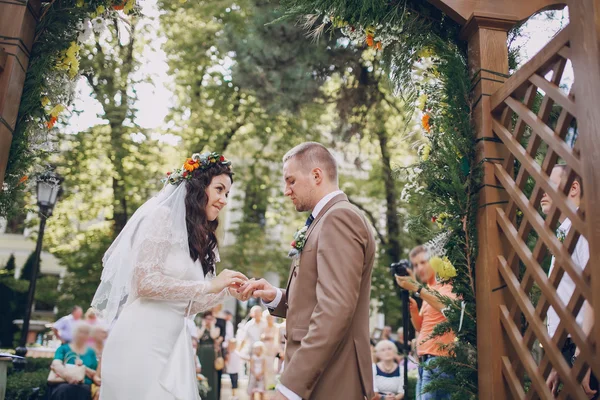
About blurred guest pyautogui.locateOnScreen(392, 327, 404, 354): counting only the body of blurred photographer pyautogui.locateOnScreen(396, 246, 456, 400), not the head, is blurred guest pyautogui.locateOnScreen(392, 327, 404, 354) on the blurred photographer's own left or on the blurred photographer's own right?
on the blurred photographer's own right

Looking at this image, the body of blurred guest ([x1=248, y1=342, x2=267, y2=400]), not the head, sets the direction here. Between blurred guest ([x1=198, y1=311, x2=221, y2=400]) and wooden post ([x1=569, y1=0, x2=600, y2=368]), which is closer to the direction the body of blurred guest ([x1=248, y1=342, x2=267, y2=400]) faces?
the wooden post

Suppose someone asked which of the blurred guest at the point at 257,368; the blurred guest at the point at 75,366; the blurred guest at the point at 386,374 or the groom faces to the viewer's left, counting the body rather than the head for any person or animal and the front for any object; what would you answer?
the groom

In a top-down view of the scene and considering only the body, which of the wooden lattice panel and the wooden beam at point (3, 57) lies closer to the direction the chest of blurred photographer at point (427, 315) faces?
the wooden beam

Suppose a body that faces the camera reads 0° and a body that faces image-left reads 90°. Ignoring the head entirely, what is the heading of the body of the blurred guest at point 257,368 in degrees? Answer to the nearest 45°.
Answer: approximately 0°

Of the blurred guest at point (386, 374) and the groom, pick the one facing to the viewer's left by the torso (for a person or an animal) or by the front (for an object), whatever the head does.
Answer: the groom

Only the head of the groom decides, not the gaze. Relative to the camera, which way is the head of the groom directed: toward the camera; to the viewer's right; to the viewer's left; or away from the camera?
to the viewer's left

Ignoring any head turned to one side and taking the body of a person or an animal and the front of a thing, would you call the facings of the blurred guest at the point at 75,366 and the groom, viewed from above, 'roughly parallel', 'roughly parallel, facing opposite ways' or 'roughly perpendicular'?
roughly perpendicular

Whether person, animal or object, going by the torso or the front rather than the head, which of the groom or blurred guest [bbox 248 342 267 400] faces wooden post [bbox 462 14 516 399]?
the blurred guest

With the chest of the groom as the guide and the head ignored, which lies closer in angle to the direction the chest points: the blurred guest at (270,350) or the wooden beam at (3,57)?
the wooden beam
